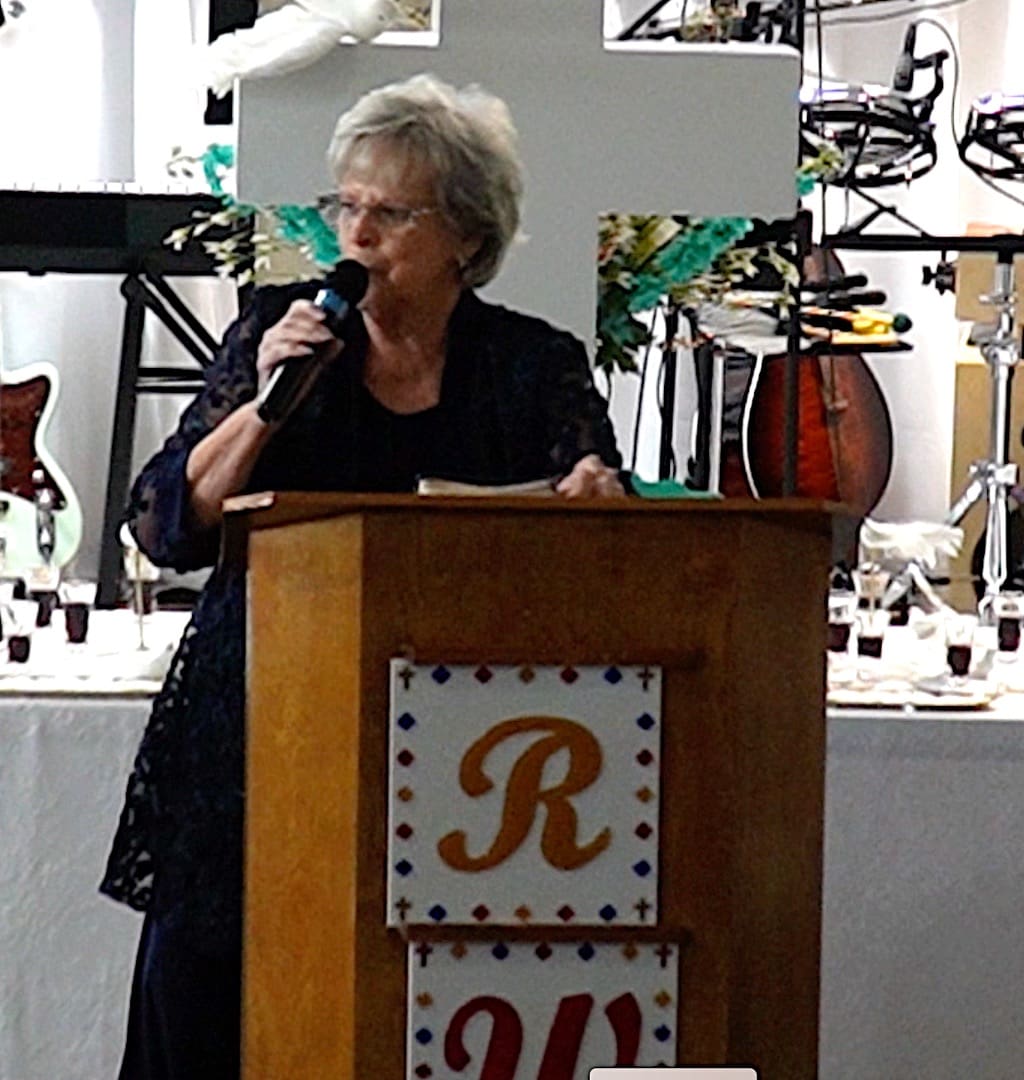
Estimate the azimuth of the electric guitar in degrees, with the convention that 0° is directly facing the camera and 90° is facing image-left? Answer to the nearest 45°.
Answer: approximately 0°

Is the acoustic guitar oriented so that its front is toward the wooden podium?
yes

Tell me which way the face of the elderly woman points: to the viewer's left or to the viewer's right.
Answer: to the viewer's left

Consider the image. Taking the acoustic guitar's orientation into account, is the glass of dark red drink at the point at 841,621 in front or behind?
in front

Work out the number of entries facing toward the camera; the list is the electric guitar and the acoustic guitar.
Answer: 2

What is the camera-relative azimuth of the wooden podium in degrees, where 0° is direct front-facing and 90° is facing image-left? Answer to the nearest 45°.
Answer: approximately 0°
